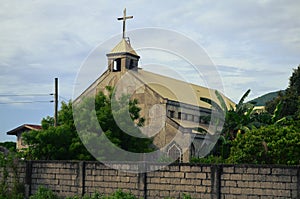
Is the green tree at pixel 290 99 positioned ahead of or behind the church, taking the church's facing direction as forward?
behind

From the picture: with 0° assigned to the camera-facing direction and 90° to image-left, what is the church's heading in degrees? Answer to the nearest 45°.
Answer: approximately 45°

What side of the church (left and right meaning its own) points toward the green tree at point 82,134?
front

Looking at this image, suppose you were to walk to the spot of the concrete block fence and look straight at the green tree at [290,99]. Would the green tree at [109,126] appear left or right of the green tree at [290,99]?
left
